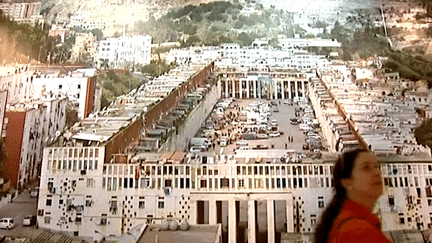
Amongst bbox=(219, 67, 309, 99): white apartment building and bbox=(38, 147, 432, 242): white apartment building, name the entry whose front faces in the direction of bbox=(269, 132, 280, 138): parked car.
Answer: bbox=(219, 67, 309, 99): white apartment building

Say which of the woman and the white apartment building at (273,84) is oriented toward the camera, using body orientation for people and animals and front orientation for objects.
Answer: the white apartment building

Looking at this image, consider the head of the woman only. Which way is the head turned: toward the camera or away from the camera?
toward the camera

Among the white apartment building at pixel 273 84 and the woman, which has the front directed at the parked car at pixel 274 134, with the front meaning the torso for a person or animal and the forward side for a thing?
the white apartment building

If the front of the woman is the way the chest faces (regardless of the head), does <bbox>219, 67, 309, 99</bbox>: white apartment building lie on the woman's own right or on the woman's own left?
on the woman's own left

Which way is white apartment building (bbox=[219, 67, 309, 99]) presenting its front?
toward the camera

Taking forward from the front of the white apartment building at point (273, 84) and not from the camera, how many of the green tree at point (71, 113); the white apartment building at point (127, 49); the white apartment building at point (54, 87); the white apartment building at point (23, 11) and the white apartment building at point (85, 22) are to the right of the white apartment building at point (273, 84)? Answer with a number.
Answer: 5

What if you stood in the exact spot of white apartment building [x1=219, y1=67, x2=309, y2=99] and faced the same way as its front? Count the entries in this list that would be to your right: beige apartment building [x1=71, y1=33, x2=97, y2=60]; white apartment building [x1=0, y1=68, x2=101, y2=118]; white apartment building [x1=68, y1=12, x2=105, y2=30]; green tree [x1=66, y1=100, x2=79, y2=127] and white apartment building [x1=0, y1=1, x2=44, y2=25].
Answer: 5
